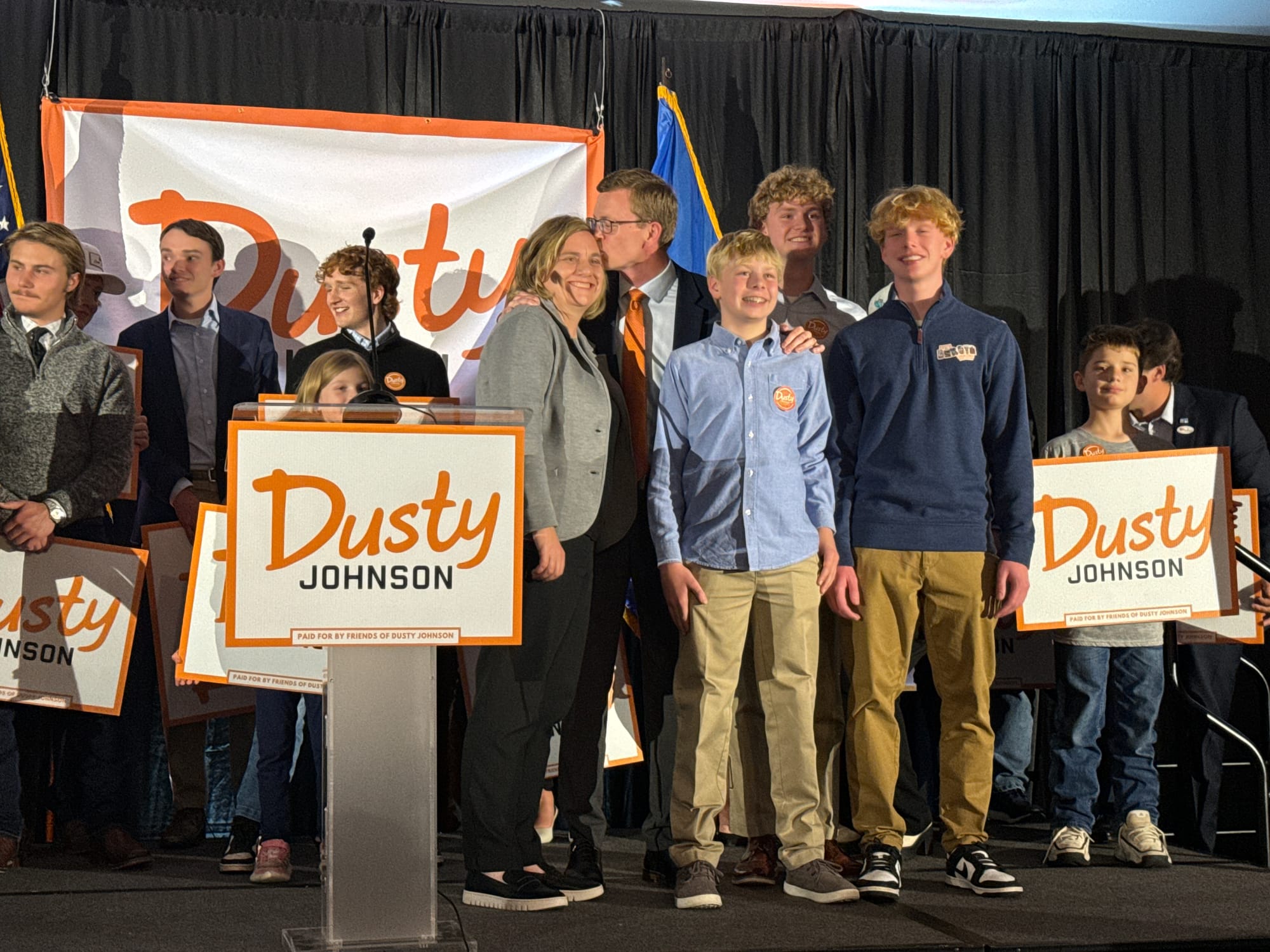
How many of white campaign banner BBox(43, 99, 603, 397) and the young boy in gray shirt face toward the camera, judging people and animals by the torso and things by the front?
2

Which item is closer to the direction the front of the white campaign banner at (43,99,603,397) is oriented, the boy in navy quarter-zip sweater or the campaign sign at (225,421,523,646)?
the campaign sign

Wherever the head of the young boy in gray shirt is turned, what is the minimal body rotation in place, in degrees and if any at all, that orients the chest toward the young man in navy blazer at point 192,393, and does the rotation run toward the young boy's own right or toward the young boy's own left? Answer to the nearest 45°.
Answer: approximately 90° to the young boy's own right

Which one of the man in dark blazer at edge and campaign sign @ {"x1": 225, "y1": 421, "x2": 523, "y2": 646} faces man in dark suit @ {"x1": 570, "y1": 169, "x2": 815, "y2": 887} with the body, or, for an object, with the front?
the man in dark blazer at edge

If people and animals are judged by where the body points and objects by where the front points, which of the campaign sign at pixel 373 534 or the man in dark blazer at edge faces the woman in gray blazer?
the man in dark blazer at edge

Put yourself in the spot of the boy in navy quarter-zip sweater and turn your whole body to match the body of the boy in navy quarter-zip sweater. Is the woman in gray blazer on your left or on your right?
on your right

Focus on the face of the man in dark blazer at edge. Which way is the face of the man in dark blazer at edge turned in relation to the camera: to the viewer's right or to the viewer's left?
to the viewer's left

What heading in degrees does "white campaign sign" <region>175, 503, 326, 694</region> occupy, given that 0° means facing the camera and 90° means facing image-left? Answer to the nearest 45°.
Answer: approximately 0°

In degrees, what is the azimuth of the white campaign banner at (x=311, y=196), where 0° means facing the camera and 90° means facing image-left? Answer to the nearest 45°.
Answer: approximately 0°

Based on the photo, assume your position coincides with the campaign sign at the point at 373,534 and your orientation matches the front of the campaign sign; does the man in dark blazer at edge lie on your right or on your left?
on your left
